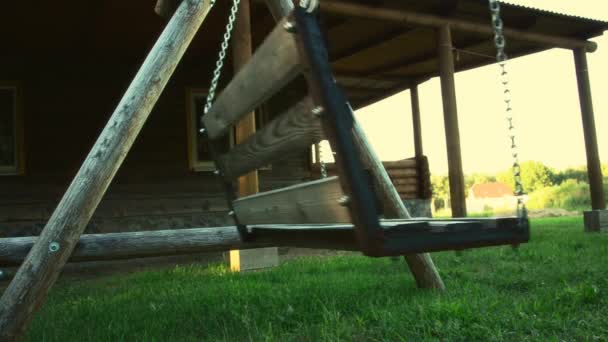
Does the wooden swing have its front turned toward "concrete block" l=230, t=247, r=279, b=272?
no

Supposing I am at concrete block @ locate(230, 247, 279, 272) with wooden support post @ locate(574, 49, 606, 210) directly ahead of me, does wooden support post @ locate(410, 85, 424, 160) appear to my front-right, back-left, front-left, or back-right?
front-left

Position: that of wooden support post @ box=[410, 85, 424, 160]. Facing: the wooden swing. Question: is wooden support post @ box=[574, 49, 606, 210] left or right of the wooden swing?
left

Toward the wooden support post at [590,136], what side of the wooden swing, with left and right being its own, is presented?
front

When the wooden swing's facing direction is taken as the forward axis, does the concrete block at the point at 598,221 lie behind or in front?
in front

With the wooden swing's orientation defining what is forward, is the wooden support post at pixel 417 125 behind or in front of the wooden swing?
in front

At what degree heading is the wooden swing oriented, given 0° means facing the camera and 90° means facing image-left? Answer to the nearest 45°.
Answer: approximately 225°
